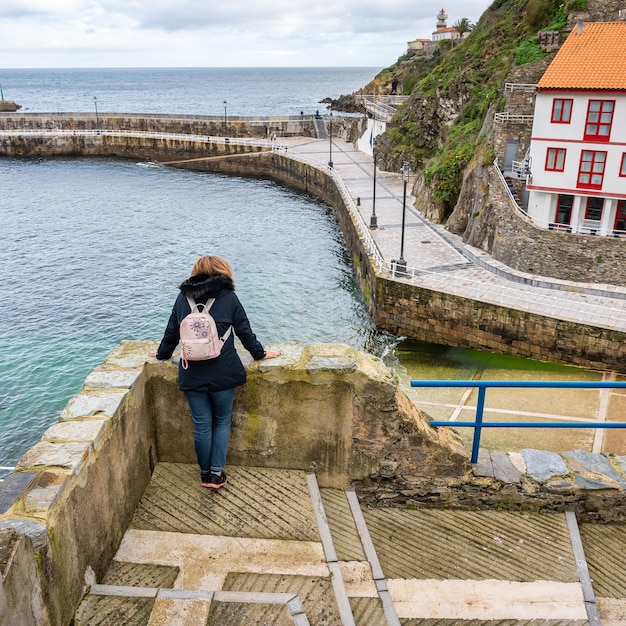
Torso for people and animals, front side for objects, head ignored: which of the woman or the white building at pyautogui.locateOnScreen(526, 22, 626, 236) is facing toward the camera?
the white building

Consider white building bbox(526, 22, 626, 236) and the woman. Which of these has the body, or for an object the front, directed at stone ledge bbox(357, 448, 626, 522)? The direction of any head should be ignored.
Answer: the white building

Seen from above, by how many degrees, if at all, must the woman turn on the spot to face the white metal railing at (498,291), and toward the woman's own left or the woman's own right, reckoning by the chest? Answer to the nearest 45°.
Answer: approximately 45° to the woman's own right

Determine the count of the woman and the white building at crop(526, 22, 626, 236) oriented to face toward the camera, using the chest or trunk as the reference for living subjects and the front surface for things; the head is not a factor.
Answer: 1

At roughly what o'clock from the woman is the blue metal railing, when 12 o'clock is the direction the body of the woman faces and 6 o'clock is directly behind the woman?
The blue metal railing is roughly at 3 o'clock from the woman.

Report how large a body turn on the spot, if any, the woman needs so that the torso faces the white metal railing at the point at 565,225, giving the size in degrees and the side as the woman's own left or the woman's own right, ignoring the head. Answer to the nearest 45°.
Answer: approximately 45° to the woman's own right

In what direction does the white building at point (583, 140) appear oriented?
toward the camera

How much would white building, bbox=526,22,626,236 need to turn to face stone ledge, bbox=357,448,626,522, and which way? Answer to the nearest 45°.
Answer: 0° — it already faces it

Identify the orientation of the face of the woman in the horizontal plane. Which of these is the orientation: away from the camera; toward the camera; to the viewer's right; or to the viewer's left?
away from the camera

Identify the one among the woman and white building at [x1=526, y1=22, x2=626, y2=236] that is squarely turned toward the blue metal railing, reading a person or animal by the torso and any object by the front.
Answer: the white building

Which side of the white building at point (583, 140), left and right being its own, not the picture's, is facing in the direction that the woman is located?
front

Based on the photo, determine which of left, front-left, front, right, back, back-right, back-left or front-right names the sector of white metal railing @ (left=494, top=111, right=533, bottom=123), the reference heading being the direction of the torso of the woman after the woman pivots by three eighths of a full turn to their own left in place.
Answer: back

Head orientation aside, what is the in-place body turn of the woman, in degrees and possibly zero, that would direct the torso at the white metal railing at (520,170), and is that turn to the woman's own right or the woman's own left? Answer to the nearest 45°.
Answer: approximately 45° to the woman's own right

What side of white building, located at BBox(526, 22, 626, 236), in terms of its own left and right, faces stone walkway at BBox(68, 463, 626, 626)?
front

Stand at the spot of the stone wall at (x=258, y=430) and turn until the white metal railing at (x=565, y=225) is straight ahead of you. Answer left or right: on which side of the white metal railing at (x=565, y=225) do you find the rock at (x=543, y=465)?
right

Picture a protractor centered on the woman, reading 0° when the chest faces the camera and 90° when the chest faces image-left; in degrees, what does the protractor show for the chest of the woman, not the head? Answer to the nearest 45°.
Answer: approximately 180°

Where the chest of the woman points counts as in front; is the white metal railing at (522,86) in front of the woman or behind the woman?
in front
